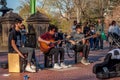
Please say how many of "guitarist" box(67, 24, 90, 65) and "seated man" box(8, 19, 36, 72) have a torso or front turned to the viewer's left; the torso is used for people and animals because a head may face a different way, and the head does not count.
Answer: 0

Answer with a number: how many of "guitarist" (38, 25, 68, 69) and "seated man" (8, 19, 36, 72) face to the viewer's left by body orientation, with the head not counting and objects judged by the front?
0

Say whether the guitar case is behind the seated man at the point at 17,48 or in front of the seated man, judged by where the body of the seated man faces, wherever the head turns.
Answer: in front

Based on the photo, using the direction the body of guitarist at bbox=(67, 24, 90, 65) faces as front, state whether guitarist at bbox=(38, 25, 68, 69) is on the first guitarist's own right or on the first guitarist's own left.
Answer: on the first guitarist's own right

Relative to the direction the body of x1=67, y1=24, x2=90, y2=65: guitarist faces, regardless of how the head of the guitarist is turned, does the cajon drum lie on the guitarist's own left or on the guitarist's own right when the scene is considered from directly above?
on the guitarist's own right

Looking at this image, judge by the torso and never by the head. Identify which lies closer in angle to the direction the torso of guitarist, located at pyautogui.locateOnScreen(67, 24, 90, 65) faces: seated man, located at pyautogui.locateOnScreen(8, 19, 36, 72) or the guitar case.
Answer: the guitar case

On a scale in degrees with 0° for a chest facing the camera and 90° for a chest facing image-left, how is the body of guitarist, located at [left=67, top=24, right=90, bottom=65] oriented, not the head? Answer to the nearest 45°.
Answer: approximately 315°

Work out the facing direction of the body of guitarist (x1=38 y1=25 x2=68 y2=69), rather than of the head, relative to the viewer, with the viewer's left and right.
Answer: facing the viewer and to the right of the viewer

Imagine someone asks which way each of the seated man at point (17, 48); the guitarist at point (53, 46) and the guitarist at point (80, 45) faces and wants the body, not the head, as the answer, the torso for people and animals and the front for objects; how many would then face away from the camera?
0

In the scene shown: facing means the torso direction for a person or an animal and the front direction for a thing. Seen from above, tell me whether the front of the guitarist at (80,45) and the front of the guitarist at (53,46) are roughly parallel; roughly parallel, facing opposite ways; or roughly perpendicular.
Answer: roughly parallel

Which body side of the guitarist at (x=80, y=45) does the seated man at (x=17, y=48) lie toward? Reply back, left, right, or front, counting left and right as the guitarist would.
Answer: right
